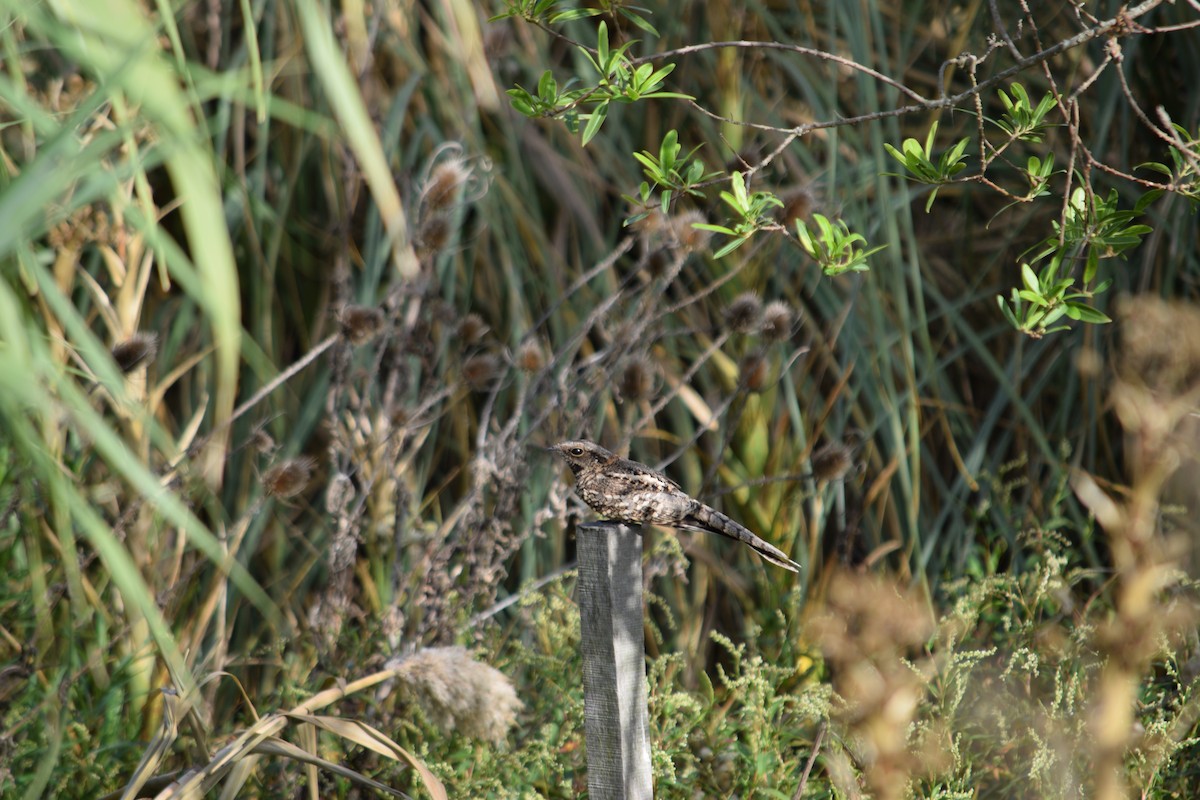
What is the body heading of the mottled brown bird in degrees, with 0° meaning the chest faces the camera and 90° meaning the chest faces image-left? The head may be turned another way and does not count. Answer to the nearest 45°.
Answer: approximately 90°

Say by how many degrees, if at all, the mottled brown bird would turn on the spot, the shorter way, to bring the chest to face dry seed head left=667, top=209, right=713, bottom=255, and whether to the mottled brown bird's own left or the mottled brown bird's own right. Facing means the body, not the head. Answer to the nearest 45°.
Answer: approximately 90° to the mottled brown bird's own right
